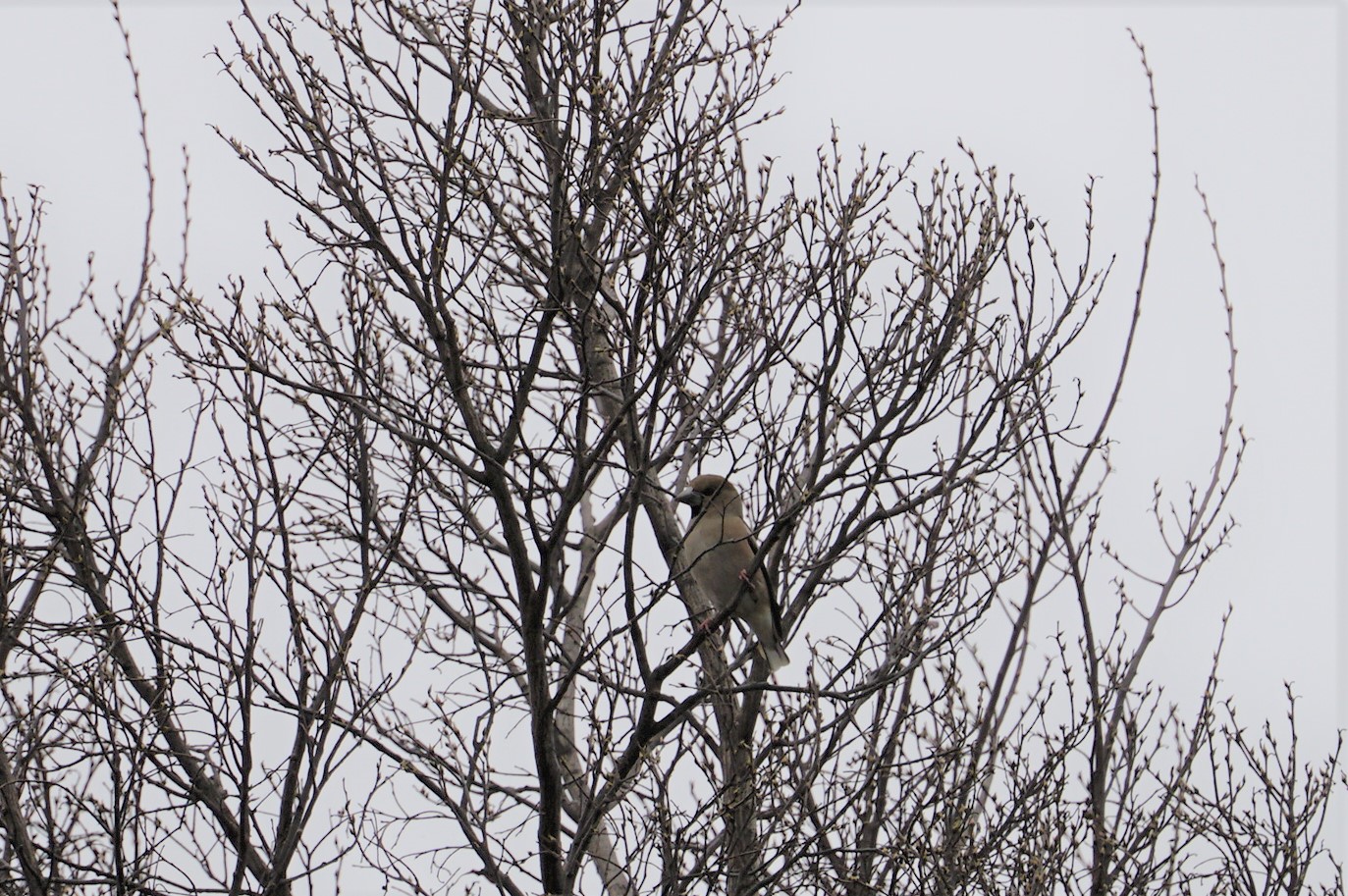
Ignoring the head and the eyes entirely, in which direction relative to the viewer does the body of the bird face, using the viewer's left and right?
facing the viewer and to the left of the viewer
